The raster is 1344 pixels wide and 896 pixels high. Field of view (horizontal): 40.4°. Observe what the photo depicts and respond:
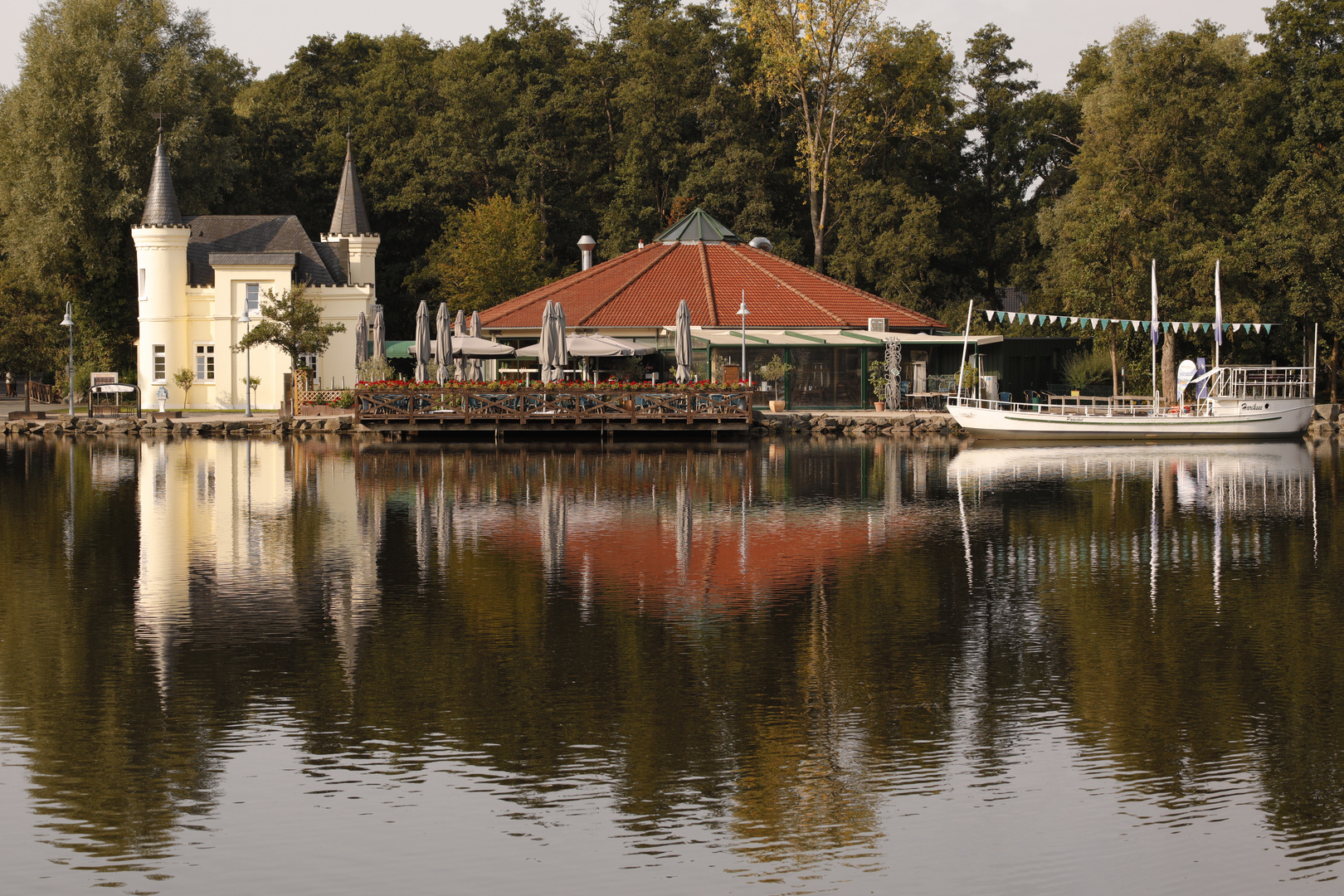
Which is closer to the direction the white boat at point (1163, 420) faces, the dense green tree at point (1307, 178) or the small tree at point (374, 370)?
the small tree

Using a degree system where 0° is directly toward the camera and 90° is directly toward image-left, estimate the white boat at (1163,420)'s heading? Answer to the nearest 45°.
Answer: approximately 90°

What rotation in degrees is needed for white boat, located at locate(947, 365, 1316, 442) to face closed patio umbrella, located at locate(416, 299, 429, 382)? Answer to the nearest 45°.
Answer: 0° — it already faces it

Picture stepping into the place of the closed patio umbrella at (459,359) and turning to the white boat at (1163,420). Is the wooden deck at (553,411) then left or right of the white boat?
right

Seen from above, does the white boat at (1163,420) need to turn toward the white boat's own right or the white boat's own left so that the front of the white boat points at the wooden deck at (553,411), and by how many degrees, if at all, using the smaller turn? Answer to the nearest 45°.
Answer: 0° — it already faces it

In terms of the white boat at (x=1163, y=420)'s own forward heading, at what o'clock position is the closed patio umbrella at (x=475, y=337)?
The closed patio umbrella is roughly at 12 o'clock from the white boat.

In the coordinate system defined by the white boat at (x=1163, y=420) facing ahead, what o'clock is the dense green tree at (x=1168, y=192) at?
The dense green tree is roughly at 3 o'clock from the white boat.

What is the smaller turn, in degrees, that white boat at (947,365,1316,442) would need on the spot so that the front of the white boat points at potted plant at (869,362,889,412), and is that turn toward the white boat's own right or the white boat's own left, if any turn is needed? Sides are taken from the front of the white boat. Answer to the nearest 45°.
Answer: approximately 45° to the white boat's own right

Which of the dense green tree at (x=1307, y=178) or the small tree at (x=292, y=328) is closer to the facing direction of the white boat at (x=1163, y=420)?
the small tree
